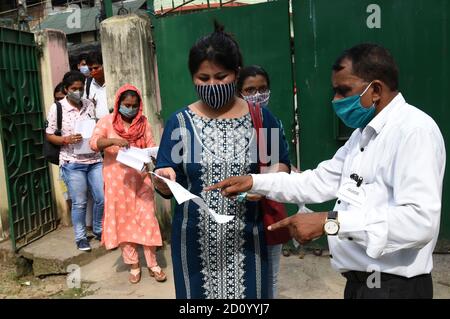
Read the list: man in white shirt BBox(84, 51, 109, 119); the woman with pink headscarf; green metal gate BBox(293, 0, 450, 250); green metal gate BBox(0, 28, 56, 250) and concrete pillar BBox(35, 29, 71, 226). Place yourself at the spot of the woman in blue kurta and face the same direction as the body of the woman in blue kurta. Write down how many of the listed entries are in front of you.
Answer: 0

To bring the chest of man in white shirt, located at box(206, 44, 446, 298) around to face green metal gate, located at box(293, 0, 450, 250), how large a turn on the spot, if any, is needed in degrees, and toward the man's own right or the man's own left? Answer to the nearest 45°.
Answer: approximately 90° to the man's own right

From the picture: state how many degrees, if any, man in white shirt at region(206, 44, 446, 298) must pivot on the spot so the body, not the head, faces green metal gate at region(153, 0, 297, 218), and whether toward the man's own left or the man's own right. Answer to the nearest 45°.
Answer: approximately 90° to the man's own right

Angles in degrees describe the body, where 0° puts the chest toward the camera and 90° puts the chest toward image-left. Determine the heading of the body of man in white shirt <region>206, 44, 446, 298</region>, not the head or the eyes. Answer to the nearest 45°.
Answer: approximately 90°

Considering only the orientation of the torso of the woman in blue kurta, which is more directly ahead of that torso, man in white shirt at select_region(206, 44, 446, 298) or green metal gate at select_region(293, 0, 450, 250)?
the man in white shirt

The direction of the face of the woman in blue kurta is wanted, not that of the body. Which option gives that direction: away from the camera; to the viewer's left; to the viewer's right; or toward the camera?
toward the camera

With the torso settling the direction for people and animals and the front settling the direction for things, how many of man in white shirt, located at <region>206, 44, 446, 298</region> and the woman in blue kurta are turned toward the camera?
1

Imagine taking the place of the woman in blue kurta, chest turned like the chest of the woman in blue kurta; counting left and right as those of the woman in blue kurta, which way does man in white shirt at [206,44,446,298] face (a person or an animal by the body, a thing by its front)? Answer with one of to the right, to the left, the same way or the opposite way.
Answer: to the right

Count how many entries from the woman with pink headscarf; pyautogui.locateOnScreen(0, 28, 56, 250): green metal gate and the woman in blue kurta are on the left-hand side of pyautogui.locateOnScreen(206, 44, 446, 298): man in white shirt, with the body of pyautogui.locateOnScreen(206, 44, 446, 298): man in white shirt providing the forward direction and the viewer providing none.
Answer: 0

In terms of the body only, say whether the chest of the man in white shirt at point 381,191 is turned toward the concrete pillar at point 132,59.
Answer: no

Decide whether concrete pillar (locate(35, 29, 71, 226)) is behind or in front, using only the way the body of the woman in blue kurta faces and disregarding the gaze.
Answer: behind

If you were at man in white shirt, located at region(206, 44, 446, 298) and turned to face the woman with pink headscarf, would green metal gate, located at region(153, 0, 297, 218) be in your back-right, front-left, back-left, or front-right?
front-right

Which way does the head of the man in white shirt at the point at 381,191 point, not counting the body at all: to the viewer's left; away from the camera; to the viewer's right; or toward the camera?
to the viewer's left

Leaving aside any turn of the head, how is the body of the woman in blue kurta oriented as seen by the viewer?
toward the camera

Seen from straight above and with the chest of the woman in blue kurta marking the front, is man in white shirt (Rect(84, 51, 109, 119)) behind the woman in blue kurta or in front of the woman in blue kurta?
behind
